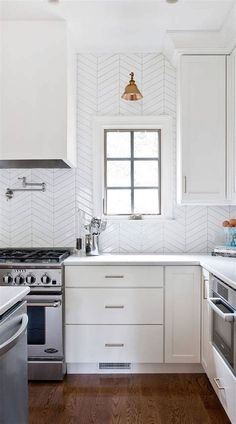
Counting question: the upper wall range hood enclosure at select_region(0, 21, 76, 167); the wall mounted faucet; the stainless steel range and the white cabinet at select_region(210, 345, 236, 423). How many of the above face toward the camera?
3

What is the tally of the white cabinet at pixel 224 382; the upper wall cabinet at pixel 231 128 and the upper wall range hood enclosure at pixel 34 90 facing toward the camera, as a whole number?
1

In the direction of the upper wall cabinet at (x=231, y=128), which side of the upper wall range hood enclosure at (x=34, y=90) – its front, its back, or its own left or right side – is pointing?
left

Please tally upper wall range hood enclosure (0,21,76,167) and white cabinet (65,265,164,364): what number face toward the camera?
2

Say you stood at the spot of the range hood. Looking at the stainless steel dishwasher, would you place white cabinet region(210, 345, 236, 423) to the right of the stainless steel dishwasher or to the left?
left

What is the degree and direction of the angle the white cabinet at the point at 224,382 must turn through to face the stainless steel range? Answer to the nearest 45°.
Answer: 0° — it already faces it

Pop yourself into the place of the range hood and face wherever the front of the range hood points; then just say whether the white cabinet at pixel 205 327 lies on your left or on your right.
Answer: on your left

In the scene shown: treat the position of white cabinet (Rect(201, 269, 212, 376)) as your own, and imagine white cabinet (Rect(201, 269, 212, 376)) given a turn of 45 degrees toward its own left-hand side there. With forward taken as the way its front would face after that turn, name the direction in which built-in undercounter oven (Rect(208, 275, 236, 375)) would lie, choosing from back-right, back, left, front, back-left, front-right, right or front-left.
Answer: front-left

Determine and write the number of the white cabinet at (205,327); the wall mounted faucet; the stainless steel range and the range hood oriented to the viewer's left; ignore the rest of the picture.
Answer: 1

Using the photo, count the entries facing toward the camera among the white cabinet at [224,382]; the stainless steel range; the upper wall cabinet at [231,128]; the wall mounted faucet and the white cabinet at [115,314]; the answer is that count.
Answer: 3

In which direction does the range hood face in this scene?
toward the camera

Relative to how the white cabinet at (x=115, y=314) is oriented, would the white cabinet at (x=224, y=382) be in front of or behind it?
in front

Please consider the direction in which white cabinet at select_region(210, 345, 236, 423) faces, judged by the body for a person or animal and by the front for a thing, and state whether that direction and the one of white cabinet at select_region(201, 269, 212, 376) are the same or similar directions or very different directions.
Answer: same or similar directions

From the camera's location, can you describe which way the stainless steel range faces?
facing the viewer
